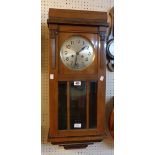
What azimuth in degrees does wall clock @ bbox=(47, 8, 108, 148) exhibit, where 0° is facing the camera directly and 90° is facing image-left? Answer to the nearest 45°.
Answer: approximately 0°
